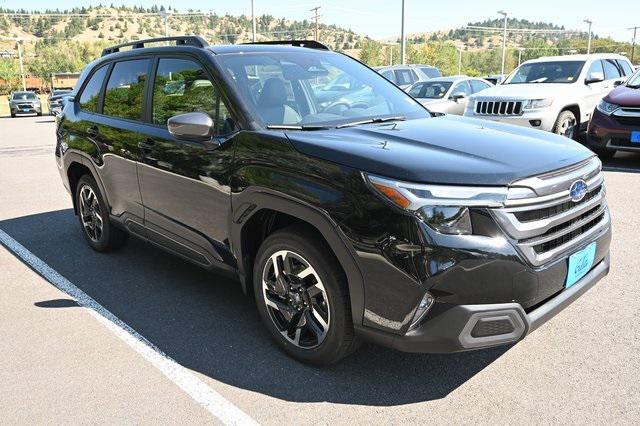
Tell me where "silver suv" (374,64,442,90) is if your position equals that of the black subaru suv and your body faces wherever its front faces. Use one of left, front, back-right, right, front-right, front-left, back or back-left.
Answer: back-left

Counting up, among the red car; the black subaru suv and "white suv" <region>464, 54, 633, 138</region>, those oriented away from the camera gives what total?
0

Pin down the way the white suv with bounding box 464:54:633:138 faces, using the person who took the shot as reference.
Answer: facing the viewer and to the left of the viewer

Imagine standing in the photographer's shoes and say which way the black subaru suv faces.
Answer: facing the viewer and to the right of the viewer

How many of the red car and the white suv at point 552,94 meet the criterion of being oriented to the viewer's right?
0

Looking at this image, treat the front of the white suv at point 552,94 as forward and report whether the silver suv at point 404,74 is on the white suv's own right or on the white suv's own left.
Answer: on the white suv's own right

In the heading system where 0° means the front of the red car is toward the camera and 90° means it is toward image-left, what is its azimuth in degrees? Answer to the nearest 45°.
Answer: approximately 45°

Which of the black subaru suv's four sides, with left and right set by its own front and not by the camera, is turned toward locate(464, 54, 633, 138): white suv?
left

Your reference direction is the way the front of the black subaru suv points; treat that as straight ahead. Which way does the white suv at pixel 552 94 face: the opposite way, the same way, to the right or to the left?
to the right

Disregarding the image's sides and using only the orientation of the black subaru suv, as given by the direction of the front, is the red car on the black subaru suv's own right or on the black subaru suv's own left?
on the black subaru suv's own left
